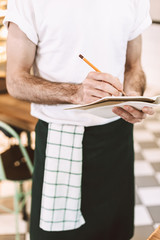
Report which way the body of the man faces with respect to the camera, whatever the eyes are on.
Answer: toward the camera
